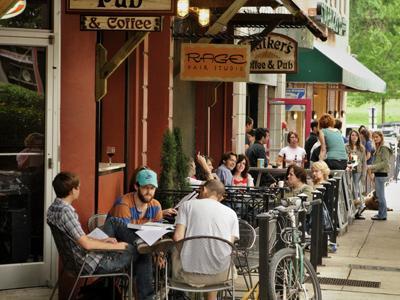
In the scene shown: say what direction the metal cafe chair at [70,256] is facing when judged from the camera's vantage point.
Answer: facing to the right of the viewer

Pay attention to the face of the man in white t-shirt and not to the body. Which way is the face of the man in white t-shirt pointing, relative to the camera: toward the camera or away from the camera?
away from the camera

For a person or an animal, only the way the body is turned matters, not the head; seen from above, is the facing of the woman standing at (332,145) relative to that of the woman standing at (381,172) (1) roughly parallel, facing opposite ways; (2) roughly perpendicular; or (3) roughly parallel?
roughly perpendicular

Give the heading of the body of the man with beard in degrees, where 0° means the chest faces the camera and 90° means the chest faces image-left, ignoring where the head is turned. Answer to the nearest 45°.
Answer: approximately 315°

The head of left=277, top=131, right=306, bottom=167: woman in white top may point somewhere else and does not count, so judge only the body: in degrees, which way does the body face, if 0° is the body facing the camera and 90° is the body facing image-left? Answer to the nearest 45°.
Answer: approximately 0°
